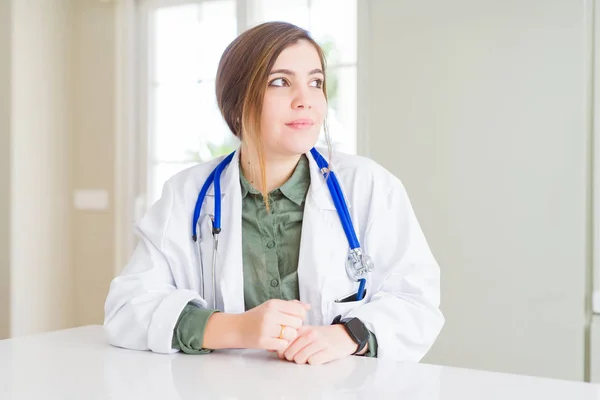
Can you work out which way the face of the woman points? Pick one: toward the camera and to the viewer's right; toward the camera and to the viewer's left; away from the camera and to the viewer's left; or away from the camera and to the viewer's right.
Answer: toward the camera and to the viewer's right

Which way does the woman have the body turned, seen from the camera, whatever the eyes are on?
toward the camera
